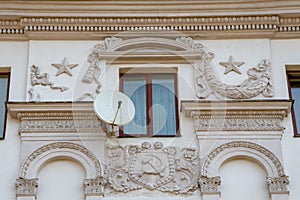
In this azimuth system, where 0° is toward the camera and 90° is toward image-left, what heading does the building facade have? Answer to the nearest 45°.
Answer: approximately 0°
